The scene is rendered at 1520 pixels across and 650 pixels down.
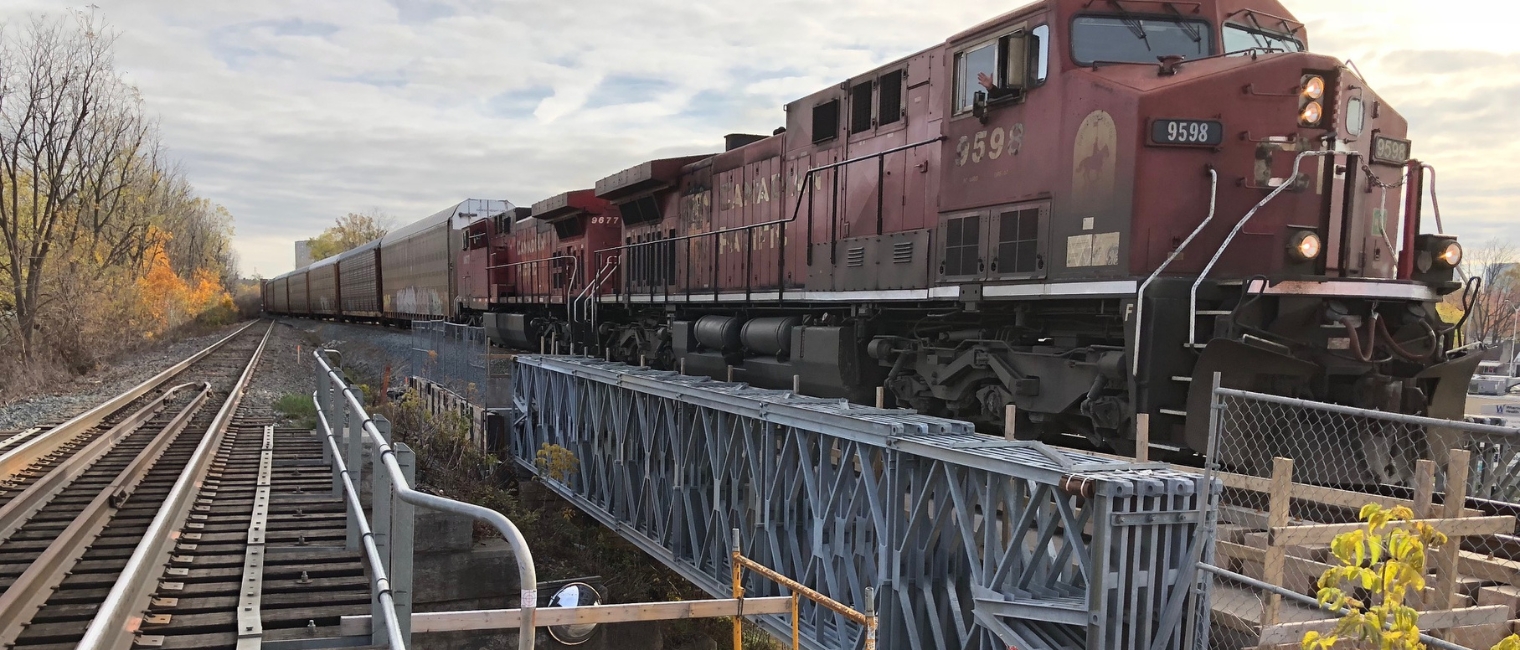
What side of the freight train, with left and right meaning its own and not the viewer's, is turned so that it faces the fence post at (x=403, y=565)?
right

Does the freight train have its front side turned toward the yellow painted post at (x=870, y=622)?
no

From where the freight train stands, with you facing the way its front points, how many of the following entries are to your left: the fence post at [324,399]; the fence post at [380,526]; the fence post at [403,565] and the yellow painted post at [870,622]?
0

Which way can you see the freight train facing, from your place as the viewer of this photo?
facing the viewer and to the right of the viewer

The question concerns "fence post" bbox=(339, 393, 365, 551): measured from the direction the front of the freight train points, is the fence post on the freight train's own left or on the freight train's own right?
on the freight train's own right

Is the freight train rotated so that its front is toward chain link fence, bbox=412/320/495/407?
no

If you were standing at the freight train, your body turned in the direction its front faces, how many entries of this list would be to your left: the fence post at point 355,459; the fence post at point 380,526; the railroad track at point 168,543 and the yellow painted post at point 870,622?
0

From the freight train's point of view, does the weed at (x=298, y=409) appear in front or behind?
behind
